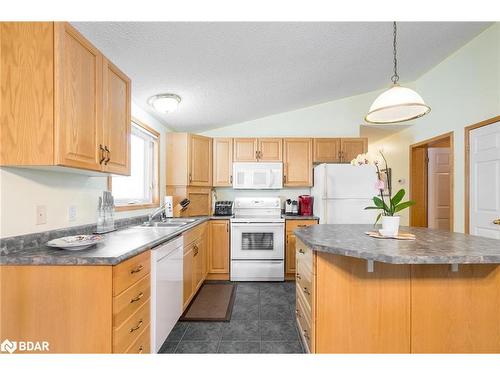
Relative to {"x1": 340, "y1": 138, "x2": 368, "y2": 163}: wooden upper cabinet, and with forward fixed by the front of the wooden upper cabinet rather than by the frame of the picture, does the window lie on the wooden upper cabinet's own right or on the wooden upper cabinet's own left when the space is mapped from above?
on the wooden upper cabinet's own right

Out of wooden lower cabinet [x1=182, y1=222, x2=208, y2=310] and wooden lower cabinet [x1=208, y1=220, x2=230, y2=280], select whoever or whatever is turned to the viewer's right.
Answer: wooden lower cabinet [x1=182, y1=222, x2=208, y2=310]

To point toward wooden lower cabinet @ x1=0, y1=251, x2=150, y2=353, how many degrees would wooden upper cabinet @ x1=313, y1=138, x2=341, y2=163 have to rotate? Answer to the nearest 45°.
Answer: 0° — it already faces it

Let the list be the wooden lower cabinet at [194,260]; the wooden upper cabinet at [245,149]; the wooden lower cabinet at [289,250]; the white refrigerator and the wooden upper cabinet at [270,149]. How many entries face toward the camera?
4

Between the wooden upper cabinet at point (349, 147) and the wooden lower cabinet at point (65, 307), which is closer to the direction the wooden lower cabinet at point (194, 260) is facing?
the wooden upper cabinet

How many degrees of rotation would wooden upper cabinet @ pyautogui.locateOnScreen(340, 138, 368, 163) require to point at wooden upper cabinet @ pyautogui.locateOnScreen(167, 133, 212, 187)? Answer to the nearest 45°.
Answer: approximately 45° to its right

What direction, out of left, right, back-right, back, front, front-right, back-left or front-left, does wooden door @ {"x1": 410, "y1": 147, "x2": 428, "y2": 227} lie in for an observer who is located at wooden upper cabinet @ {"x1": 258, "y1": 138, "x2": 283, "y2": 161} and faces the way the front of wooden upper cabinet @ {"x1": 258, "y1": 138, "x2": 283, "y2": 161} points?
left

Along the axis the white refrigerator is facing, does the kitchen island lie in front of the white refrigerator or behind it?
in front

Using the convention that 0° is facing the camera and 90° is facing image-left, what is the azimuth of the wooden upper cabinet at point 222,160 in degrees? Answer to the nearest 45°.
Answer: approximately 0°
